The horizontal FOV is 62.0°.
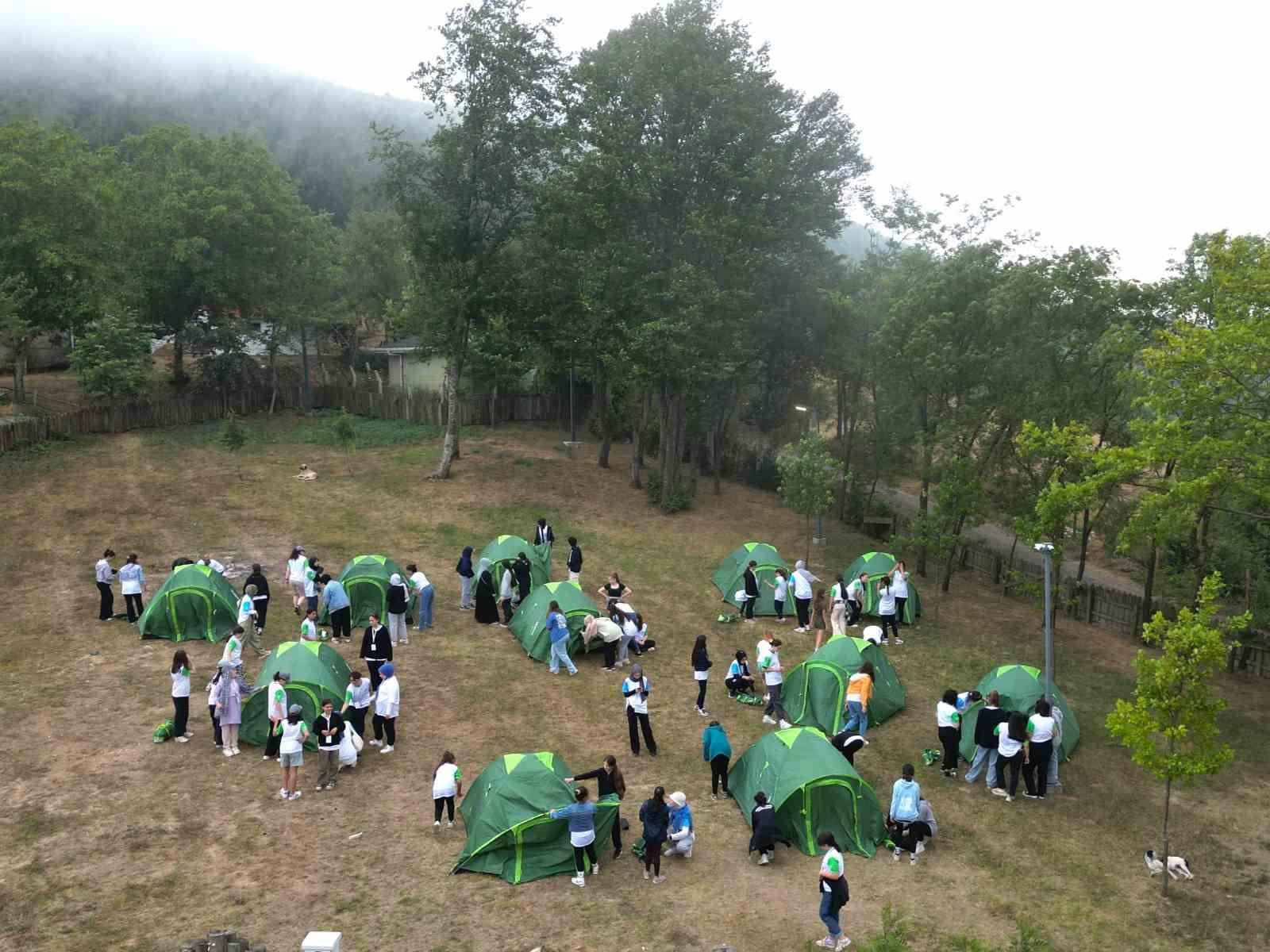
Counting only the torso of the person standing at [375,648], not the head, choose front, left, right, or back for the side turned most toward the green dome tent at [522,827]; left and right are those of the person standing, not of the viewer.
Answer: front

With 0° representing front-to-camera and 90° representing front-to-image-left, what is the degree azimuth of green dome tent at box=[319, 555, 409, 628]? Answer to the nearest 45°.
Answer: approximately 0°

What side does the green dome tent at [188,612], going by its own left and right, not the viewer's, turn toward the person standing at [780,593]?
left

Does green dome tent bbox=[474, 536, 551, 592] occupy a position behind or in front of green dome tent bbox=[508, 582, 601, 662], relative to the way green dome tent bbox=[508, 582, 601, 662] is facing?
behind

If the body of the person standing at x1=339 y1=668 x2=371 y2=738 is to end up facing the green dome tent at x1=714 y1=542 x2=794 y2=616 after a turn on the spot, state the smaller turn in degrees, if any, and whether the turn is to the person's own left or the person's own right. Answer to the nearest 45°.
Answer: approximately 180°

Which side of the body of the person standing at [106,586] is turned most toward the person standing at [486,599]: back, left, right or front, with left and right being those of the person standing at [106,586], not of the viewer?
front

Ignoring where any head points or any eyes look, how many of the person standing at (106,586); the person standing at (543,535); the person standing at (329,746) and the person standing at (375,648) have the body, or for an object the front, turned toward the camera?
3

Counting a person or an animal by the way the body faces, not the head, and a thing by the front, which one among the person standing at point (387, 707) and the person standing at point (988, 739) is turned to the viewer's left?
the person standing at point (387, 707)

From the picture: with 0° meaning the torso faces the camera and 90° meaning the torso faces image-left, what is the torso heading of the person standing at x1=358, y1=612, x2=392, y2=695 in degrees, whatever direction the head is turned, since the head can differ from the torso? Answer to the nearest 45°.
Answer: approximately 0°

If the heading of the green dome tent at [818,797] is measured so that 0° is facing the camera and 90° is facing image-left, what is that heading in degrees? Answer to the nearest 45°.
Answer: approximately 315°

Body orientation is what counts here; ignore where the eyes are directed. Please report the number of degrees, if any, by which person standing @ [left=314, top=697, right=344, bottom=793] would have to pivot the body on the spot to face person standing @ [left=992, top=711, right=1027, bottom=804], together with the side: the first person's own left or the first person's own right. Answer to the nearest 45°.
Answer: approximately 90° to the first person's own left
